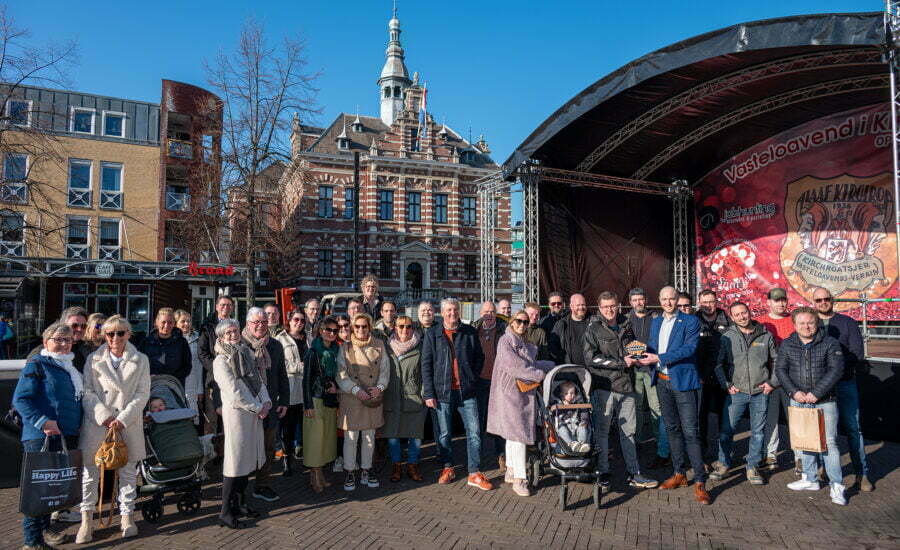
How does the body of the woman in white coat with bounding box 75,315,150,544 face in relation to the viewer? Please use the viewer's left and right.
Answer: facing the viewer

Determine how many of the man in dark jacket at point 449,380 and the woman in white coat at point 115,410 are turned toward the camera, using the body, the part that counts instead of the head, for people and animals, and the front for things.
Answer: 2

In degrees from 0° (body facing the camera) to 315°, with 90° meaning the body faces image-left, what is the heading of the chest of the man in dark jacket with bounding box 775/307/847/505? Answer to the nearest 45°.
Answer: approximately 0°

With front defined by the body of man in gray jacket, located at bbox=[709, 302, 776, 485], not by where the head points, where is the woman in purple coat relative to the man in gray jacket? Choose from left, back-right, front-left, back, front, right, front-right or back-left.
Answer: front-right

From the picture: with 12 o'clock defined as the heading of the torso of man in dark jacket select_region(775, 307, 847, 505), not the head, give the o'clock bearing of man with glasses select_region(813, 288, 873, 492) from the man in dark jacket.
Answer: The man with glasses is roughly at 7 o'clock from the man in dark jacket.

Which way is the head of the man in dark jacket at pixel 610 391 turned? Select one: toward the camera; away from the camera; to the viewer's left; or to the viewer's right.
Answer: toward the camera

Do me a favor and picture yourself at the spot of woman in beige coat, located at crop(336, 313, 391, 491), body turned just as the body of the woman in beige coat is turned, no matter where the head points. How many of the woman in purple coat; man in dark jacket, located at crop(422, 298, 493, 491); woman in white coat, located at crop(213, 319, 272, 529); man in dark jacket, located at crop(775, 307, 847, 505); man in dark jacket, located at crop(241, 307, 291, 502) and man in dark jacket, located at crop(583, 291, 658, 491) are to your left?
4

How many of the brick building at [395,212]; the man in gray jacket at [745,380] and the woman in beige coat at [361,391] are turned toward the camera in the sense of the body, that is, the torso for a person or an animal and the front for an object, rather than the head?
3

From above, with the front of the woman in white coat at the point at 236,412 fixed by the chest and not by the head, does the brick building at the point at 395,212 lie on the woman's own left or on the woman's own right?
on the woman's own left

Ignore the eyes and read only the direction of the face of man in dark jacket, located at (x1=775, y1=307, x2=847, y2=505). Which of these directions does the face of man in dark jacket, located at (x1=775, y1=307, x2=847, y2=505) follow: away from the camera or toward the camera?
toward the camera

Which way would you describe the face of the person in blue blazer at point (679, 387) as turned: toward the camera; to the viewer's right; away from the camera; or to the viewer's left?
toward the camera

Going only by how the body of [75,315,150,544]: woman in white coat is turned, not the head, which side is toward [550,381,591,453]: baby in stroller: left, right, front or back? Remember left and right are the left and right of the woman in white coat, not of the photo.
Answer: left

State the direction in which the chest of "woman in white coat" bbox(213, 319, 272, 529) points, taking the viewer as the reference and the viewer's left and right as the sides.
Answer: facing the viewer and to the right of the viewer
